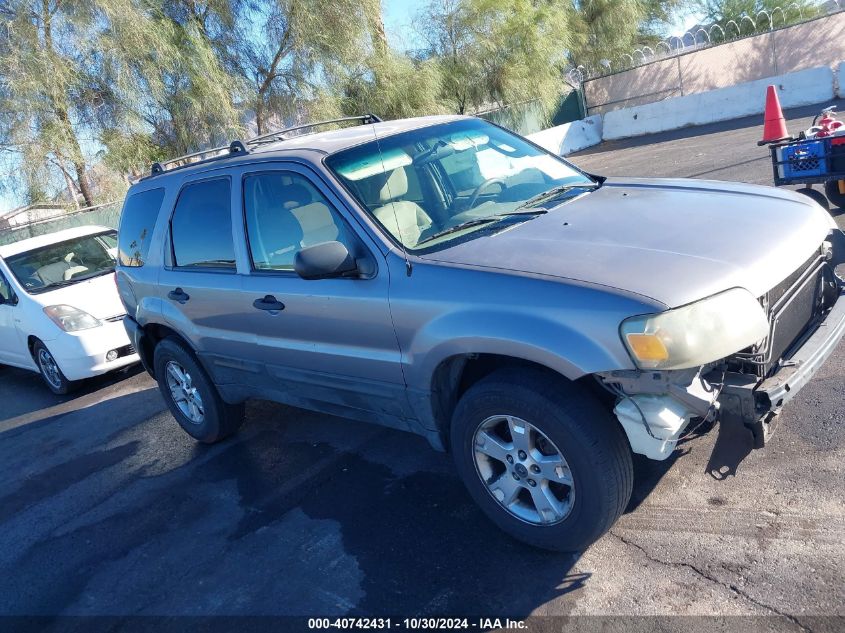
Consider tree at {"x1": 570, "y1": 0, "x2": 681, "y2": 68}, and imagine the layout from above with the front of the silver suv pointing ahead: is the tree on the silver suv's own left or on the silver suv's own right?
on the silver suv's own left

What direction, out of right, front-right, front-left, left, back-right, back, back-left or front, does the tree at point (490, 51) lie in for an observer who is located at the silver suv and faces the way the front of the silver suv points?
back-left

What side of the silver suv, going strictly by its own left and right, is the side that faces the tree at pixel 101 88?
back

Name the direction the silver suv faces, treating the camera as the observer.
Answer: facing the viewer and to the right of the viewer

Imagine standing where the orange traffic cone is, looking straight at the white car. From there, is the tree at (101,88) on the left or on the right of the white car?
right

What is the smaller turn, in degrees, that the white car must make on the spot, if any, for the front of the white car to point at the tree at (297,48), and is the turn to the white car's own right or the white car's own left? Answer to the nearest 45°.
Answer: approximately 90° to the white car's own left

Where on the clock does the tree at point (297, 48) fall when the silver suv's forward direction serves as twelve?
The tree is roughly at 7 o'clock from the silver suv.

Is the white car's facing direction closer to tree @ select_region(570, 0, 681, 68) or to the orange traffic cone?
the orange traffic cone

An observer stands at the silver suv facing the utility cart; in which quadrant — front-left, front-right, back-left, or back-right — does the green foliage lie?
front-left

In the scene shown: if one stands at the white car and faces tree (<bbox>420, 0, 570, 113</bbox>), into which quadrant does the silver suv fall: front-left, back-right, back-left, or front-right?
back-right

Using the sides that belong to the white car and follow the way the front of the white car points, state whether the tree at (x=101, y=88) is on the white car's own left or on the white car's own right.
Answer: on the white car's own left

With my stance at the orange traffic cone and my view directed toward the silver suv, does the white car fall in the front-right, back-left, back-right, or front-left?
front-right

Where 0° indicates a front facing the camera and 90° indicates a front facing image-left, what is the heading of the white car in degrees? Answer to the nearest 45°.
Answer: approximately 315°

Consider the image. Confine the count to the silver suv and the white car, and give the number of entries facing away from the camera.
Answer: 0

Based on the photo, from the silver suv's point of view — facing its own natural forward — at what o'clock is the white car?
The white car is roughly at 6 o'clock from the silver suv.

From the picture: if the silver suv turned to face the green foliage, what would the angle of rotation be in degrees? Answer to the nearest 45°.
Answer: approximately 135° to its left
